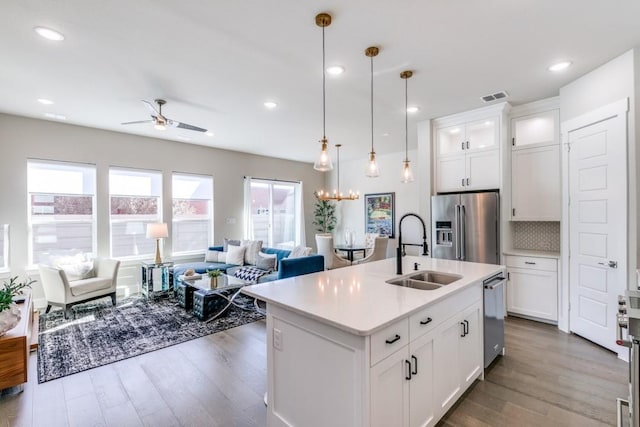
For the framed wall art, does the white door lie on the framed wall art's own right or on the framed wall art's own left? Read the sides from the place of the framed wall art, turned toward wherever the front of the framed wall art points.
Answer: on the framed wall art's own left

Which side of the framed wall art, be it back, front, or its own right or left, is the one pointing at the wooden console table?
front

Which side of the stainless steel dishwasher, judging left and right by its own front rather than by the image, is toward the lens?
right

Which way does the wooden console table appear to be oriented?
to the viewer's right

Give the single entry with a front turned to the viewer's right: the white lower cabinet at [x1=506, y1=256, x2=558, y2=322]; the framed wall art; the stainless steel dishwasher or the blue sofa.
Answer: the stainless steel dishwasher

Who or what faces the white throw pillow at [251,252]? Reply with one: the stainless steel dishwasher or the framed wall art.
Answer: the framed wall art

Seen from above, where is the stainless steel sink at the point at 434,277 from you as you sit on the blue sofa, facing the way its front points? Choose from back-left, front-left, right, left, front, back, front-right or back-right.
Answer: left

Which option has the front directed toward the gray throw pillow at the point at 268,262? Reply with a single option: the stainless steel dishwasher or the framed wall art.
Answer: the framed wall art

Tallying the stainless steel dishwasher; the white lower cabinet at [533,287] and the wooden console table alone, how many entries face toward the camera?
1

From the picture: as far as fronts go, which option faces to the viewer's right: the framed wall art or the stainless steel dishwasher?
the stainless steel dishwasher

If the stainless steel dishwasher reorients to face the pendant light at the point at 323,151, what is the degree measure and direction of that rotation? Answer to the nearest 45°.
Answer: approximately 135° to its right

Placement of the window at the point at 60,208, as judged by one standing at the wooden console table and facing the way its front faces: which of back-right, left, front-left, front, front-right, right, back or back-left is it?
left

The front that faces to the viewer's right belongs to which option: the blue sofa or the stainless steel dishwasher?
the stainless steel dishwasher

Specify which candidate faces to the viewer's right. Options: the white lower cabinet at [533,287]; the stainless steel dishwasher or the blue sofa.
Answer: the stainless steel dishwasher

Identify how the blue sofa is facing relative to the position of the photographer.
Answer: facing the viewer and to the left of the viewer
